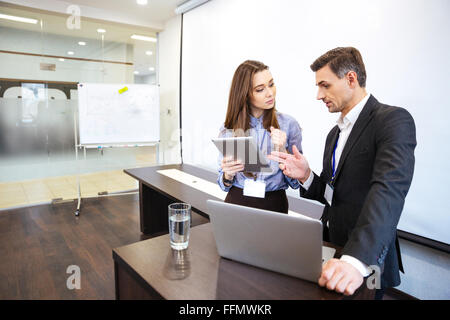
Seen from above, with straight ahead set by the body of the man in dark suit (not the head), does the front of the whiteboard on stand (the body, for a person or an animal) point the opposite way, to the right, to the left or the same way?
to the left

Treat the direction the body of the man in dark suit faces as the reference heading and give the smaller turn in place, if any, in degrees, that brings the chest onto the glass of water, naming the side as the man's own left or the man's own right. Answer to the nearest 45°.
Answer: approximately 45° to the man's own right

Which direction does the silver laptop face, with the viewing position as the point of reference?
facing away from the viewer and to the right of the viewer

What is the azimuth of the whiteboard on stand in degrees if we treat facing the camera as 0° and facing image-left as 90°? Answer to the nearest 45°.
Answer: approximately 0°

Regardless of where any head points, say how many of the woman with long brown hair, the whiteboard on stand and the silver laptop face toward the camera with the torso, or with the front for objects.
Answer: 2

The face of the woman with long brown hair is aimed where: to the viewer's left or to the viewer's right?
to the viewer's right

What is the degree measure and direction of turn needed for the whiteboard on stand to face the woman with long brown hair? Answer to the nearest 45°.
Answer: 0° — it already faces them

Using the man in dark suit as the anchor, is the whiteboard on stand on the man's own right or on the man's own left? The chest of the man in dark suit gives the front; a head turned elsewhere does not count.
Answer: on the man's own right

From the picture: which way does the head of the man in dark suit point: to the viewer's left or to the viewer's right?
to the viewer's left
